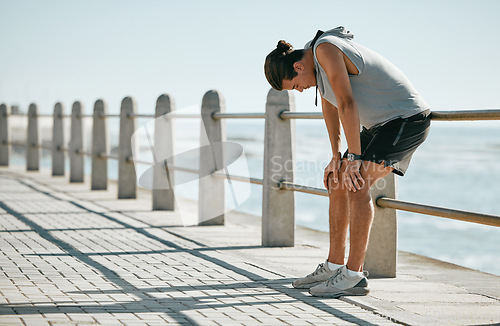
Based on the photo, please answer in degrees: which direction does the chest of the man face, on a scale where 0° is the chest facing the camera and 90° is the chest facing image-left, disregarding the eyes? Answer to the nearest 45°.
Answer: approximately 90°

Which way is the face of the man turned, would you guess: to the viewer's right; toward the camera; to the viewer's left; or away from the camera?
to the viewer's left
